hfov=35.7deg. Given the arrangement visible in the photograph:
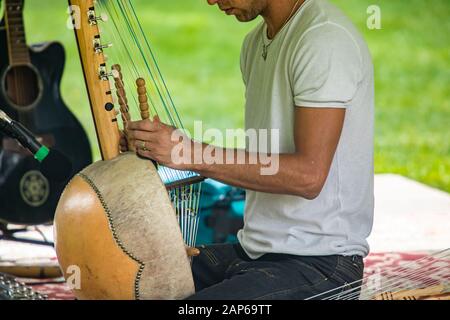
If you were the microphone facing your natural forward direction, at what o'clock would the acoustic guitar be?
The acoustic guitar is roughly at 9 o'clock from the microphone.

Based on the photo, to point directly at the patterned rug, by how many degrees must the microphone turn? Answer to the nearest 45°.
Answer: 0° — it already faces it

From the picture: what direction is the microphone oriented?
to the viewer's right

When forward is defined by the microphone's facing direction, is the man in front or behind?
in front

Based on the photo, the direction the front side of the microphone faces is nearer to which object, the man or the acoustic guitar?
the man

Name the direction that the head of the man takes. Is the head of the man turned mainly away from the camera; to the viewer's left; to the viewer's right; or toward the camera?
to the viewer's left

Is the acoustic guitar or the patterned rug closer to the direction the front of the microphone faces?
the patterned rug
